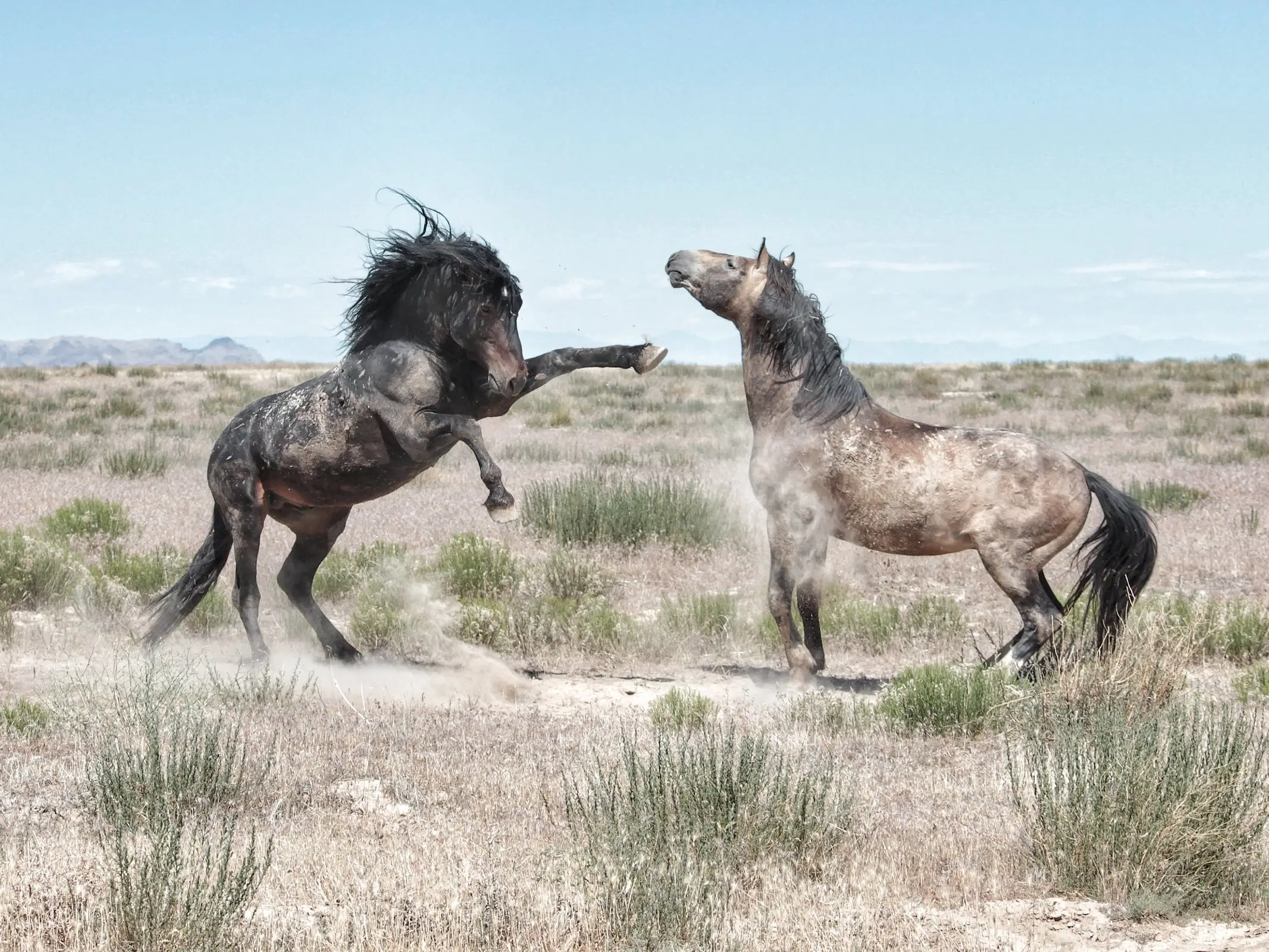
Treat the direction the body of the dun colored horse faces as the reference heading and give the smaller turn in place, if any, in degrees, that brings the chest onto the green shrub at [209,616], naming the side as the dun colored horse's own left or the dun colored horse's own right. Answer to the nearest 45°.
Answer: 0° — it already faces it

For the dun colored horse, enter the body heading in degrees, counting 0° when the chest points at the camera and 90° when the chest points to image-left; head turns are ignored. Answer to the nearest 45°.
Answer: approximately 90°

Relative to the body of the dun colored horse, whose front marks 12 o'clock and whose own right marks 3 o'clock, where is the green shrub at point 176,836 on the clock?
The green shrub is roughly at 10 o'clock from the dun colored horse.

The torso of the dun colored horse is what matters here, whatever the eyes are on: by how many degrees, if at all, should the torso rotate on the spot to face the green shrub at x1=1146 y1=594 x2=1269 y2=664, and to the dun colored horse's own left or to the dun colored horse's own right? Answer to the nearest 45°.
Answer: approximately 135° to the dun colored horse's own right

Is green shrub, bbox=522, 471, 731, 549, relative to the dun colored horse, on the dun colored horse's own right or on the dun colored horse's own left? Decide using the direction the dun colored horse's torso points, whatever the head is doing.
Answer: on the dun colored horse's own right

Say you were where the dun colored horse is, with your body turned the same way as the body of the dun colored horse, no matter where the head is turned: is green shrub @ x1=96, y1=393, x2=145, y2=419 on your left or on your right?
on your right
